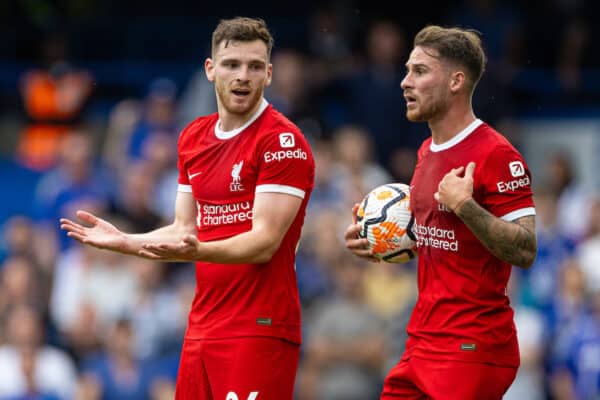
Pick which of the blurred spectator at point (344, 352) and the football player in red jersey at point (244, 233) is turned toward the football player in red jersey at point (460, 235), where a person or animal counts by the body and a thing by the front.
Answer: the blurred spectator

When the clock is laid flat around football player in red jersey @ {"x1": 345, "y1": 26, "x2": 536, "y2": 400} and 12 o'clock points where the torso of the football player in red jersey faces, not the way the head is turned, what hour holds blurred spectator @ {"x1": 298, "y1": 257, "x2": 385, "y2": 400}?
The blurred spectator is roughly at 4 o'clock from the football player in red jersey.

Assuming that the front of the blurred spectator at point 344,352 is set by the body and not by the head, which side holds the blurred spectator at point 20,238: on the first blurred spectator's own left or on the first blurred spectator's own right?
on the first blurred spectator's own right

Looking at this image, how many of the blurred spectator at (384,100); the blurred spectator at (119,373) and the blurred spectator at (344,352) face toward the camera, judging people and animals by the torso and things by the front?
3

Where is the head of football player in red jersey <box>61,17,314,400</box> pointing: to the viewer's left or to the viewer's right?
to the viewer's right

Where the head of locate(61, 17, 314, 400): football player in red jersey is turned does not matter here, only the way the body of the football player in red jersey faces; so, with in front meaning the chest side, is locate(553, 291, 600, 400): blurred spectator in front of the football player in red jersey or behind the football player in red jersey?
behind

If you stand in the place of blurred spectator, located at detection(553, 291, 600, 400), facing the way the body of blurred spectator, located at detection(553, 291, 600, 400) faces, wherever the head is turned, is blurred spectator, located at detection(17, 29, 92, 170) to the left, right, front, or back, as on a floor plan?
right

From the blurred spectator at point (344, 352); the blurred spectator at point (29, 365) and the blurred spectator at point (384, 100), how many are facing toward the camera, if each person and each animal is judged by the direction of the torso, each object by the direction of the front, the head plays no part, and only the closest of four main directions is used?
3

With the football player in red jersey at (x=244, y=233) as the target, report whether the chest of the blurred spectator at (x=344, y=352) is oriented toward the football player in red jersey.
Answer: yes

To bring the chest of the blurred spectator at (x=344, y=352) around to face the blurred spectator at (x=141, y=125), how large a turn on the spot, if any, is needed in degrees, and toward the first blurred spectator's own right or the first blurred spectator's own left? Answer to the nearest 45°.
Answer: approximately 135° to the first blurred spectator's own right

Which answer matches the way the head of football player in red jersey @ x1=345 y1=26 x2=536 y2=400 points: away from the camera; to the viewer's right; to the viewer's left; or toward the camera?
to the viewer's left
